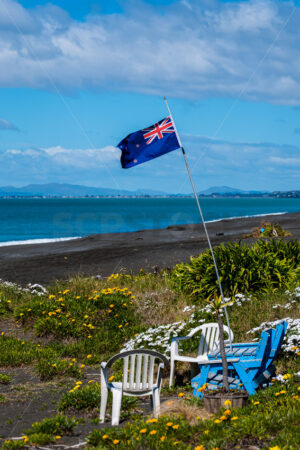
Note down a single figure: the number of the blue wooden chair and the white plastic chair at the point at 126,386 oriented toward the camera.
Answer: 0

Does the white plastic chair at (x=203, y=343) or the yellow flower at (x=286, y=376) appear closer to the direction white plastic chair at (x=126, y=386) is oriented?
the white plastic chair

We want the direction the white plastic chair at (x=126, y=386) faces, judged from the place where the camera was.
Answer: facing away from the viewer and to the left of the viewer

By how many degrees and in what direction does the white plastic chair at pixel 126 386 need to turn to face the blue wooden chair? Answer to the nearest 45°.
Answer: approximately 135° to its right

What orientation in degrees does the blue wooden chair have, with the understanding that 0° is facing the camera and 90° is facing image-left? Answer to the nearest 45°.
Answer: approximately 90°

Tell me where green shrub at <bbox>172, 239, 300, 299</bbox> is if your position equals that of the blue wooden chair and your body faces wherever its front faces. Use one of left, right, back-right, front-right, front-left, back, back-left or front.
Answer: right

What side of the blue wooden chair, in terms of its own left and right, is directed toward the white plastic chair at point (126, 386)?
front
